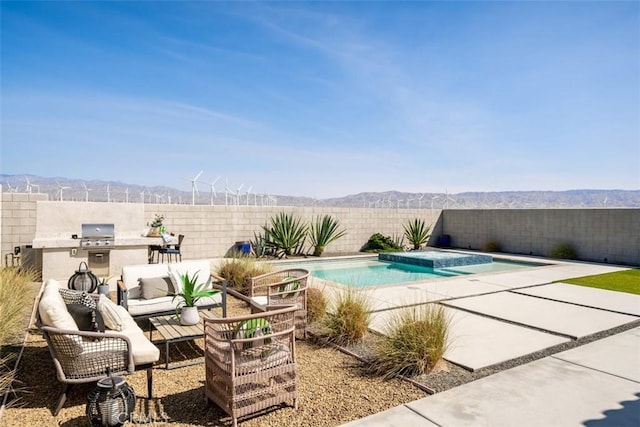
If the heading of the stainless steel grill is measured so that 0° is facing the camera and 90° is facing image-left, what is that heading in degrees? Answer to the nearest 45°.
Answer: approximately 0°

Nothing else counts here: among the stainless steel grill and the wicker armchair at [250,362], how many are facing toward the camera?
1

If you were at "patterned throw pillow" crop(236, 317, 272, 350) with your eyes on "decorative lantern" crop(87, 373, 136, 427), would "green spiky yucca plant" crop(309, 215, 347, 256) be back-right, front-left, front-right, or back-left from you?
back-right

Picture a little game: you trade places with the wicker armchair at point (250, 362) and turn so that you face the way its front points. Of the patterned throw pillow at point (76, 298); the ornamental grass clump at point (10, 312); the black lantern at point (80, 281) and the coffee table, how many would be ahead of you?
4

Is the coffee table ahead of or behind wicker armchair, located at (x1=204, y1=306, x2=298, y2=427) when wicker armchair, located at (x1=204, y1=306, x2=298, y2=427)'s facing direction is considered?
ahead

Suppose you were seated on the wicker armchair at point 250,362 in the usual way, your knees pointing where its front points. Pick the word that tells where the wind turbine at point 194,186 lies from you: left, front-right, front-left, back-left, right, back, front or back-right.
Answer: front-right

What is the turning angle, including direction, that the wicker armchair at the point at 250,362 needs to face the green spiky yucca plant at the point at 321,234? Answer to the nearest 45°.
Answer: approximately 45° to its right

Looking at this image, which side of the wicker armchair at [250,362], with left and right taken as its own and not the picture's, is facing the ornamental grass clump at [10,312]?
front

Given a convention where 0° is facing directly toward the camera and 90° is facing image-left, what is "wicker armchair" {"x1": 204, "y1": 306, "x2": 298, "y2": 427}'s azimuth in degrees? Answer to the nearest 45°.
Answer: approximately 135°

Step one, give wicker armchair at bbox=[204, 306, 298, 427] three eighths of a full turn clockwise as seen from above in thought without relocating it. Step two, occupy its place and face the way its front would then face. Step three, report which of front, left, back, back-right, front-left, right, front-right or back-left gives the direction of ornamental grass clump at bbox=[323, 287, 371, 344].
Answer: front-left

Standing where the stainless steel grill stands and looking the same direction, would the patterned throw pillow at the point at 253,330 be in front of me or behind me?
in front
